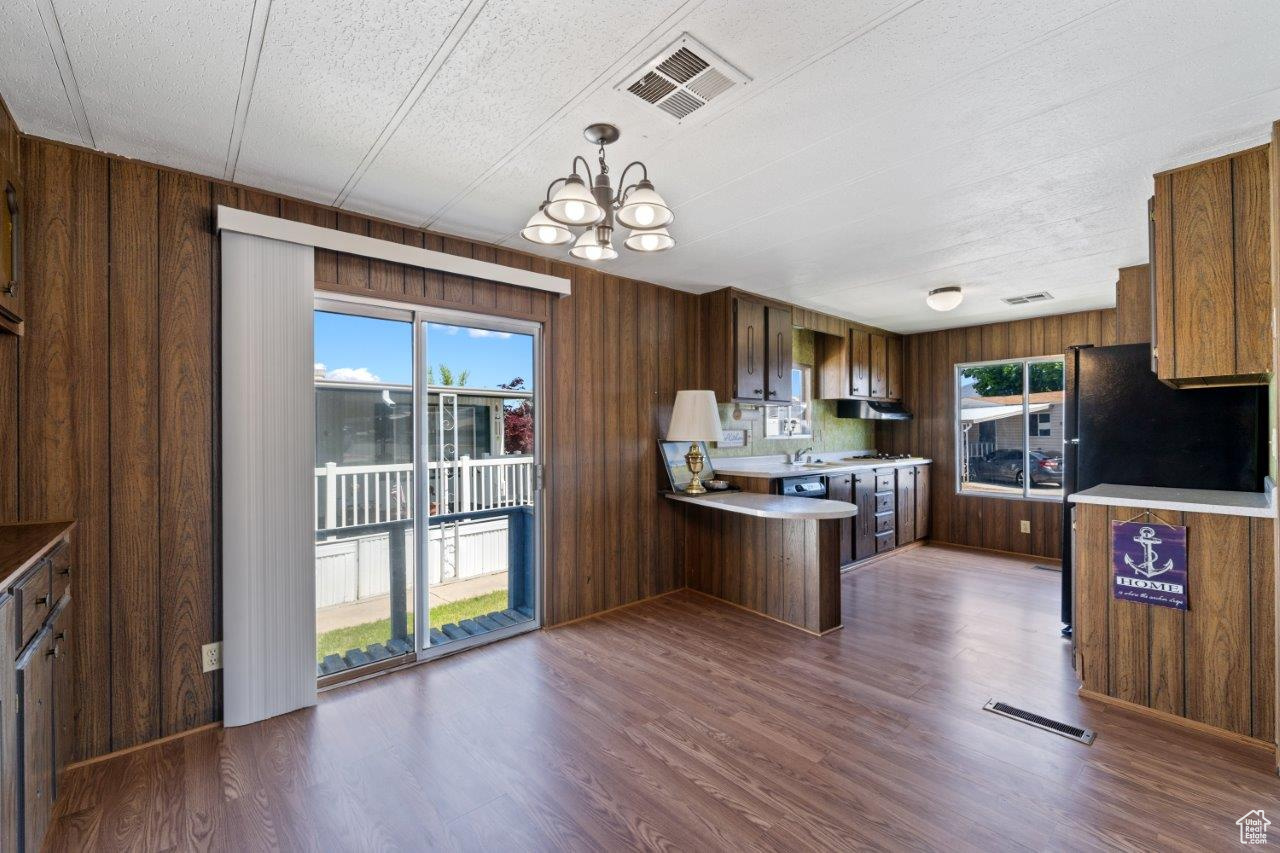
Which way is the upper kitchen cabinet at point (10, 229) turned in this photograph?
to the viewer's right

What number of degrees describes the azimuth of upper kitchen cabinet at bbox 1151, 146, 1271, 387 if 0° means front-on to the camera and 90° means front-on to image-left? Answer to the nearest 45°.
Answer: approximately 90°

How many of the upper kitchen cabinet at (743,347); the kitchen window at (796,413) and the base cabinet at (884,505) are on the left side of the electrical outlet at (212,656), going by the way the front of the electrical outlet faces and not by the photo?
3

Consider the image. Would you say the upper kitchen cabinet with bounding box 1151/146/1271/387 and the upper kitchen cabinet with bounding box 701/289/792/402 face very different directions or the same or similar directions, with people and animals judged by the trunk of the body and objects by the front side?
very different directions

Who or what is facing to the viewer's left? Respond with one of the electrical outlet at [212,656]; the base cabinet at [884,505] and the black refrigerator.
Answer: the black refrigerator

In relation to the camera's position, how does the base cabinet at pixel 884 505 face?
facing the viewer and to the right of the viewer

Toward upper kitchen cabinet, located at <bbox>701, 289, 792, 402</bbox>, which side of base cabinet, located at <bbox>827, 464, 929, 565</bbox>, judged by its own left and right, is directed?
right

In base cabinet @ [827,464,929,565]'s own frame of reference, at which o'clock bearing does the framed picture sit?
The framed picture is roughly at 3 o'clock from the base cabinet.

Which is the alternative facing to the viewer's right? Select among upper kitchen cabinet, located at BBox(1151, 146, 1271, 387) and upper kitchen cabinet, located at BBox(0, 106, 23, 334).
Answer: upper kitchen cabinet, located at BBox(0, 106, 23, 334)

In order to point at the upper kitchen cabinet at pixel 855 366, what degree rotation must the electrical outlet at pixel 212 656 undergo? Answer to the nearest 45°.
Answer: approximately 90° to its left

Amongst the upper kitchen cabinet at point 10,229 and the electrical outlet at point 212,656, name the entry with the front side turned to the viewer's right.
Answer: the upper kitchen cabinet

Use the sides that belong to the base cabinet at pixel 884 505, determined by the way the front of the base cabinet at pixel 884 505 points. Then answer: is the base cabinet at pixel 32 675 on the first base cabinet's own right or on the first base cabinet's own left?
on the first base cabinet's own right

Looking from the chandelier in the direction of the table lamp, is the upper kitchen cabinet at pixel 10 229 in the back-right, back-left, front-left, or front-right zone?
back-left
